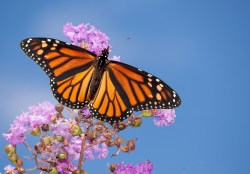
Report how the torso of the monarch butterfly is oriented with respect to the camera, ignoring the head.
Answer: away from the camera

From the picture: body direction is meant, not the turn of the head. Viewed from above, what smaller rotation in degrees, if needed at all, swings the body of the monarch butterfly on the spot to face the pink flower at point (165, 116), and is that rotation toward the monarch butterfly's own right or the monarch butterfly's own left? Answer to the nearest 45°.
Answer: approximately 90° to the monarch butterfly's own right
